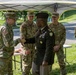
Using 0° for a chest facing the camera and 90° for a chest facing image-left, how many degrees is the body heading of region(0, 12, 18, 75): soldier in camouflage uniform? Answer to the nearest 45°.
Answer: approximately 270°

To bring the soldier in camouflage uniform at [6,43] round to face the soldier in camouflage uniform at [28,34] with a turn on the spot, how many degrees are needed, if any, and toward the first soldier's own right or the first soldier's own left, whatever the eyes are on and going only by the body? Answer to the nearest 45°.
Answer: approximately 45° to the first soldier's own left

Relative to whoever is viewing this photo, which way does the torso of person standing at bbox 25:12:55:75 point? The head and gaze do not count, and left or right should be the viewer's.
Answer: facing the viewer and to the left of the viewer

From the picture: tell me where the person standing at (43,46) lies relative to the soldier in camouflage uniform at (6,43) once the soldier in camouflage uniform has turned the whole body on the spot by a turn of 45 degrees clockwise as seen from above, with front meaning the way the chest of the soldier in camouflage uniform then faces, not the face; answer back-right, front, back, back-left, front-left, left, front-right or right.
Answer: front

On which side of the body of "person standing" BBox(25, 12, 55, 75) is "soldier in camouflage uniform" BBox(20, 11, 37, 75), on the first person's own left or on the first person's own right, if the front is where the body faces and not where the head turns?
on the first person's own right
